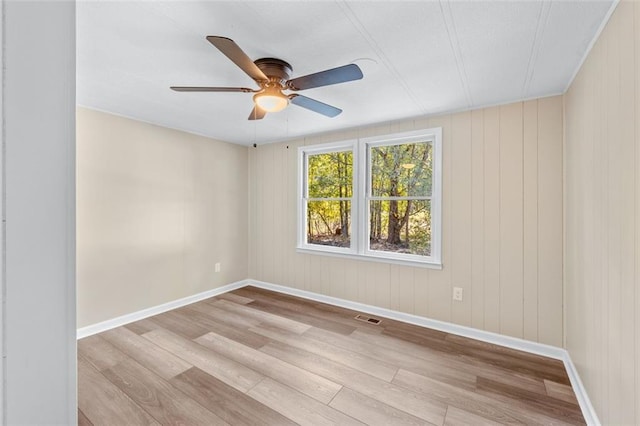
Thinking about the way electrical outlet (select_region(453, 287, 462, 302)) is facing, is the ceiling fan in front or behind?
in front

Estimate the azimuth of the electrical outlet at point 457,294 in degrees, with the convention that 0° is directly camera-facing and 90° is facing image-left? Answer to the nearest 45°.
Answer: approximately 0°
